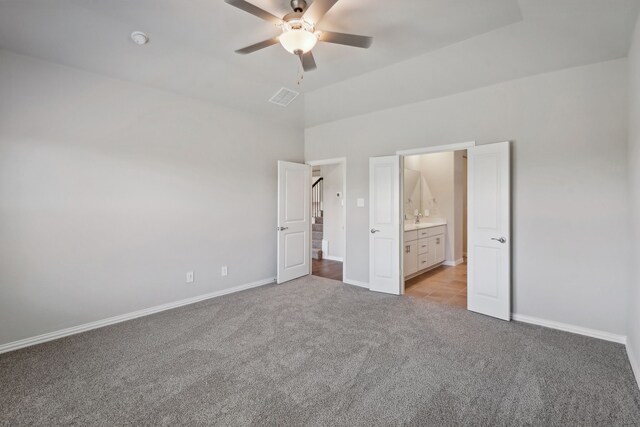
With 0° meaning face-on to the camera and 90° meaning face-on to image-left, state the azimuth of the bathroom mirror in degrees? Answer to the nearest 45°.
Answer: approximately 315°

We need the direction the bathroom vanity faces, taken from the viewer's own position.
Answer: facing the viewer and to the right of the viewer

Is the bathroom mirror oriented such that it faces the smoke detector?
no

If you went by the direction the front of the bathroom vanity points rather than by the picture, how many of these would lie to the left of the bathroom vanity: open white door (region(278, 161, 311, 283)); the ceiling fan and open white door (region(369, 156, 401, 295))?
0

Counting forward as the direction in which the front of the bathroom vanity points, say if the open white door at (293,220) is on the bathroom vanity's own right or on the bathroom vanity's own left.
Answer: on the bathroom vanity's own right

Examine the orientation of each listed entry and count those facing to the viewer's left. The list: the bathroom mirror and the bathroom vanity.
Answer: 0

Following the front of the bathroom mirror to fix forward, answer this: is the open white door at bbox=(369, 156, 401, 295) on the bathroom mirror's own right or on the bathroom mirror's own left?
on the bathroom mirror's own right

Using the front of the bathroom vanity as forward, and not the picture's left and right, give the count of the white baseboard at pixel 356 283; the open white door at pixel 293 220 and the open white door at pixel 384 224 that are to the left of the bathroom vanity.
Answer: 0

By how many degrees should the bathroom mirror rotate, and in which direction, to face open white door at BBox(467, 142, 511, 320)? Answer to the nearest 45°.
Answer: approximately 45° to its right

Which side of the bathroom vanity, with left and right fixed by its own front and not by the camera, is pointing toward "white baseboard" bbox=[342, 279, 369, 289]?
right

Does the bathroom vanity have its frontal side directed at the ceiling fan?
no

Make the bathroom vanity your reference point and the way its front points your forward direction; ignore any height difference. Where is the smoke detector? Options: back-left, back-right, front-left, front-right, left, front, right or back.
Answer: right

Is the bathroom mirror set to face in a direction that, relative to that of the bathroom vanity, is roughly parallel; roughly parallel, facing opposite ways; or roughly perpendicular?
roughly parallel

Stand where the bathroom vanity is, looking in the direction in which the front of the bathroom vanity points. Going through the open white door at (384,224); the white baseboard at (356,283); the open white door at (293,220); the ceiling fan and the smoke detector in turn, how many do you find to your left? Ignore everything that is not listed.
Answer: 0
